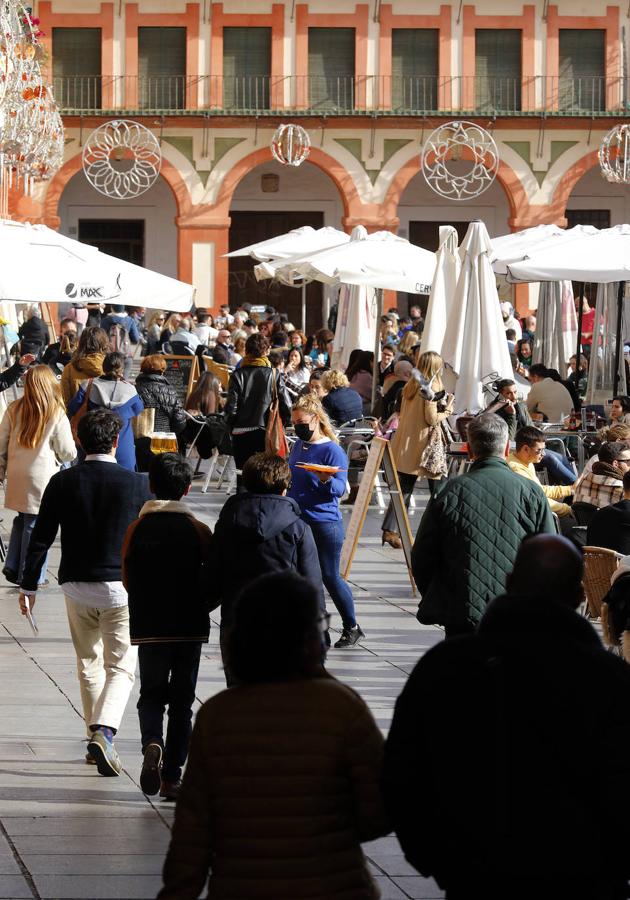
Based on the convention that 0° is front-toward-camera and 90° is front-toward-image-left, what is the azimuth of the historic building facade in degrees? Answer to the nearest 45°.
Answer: approximately 0°

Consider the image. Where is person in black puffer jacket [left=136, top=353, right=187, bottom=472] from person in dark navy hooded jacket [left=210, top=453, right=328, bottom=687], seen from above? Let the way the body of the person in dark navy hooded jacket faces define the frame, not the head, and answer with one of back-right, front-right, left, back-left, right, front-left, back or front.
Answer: front

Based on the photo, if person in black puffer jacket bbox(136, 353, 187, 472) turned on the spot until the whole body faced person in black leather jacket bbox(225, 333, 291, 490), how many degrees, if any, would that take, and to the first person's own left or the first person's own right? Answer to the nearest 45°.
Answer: approximately 135° to the first person's own right

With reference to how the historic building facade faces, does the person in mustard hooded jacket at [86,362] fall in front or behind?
in front

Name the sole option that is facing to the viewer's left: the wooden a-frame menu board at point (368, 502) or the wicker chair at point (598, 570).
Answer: the wooden a-frame menu board

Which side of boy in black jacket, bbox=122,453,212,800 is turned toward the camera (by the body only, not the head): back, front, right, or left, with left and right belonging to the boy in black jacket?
back

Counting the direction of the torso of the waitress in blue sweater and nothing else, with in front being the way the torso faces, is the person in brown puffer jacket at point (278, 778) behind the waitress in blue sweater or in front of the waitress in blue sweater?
in front

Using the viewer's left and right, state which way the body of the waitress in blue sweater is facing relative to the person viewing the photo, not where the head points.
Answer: facing the viewer and to the left of the viewer

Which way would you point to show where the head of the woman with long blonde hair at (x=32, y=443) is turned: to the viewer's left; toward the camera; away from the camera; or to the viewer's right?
away from the camera

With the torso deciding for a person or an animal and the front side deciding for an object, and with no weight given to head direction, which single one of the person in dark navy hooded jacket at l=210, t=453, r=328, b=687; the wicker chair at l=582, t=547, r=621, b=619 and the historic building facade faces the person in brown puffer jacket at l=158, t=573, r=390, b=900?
the historic building facade

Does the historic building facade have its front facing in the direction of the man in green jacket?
yes

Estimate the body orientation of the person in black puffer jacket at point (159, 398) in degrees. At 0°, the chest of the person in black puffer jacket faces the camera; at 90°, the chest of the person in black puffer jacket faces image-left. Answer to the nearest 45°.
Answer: approximately 180°

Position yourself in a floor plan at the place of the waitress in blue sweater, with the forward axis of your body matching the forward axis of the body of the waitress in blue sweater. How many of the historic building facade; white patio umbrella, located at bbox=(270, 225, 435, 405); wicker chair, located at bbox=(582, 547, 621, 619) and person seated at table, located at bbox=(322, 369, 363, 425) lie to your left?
1

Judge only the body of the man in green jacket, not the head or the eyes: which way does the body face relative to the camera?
away from the camera

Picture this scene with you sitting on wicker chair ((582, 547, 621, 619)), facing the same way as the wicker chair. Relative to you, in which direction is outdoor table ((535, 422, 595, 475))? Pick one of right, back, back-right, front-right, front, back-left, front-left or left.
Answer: front-left

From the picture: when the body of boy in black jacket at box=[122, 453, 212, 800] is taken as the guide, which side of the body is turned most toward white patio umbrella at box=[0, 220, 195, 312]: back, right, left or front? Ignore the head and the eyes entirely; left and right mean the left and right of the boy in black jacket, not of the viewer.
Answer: front

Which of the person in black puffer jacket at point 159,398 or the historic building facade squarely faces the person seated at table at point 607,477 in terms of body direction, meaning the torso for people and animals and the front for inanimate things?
the historic building facade

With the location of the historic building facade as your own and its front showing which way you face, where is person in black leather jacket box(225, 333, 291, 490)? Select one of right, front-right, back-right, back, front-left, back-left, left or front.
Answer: front
